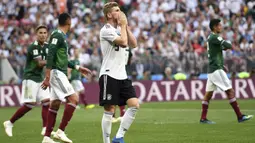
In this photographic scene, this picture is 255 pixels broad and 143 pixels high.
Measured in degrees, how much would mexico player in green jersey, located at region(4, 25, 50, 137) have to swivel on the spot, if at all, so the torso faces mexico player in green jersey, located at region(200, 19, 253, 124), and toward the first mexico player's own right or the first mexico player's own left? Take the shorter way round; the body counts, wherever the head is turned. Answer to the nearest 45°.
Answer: approximately 45° to the first mexico player's own left

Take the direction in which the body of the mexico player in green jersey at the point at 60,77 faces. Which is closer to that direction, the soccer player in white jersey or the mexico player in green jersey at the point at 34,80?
the soccer player in white jersey

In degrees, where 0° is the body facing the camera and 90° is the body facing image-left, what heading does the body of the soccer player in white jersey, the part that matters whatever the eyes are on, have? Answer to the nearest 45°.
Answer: approximately 315°

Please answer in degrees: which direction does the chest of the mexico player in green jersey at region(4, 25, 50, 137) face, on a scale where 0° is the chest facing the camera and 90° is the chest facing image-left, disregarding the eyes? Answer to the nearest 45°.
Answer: approximately 315°

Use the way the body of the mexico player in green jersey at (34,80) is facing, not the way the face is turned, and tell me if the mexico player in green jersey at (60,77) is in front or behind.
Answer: in front
